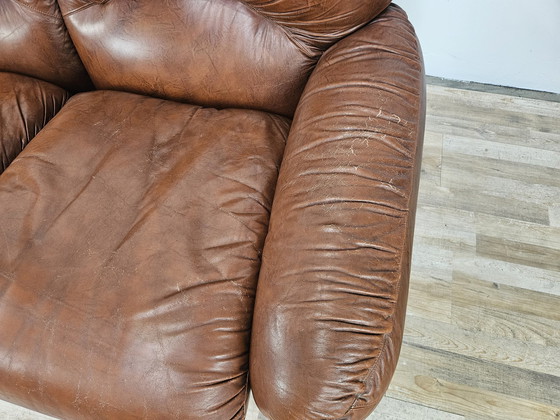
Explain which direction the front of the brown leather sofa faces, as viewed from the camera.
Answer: facing the viewer and to the left of the viewer
